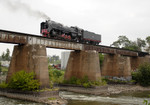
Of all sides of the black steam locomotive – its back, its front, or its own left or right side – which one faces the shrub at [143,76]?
back

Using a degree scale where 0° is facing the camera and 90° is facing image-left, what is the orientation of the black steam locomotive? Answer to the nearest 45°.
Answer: approximately 45°
